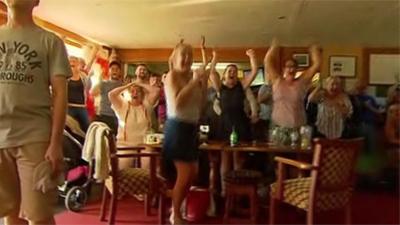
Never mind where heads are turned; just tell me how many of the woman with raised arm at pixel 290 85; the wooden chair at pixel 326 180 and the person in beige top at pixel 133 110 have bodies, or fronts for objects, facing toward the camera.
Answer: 2

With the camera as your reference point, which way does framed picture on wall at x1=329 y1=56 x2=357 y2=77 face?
facing the viewer

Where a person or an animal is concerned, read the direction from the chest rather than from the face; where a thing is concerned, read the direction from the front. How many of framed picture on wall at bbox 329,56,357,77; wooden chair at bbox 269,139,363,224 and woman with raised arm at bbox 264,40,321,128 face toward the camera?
2

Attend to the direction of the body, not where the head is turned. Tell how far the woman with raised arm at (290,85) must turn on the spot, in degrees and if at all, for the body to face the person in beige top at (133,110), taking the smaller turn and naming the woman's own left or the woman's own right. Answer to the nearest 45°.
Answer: approximately 90° to the woman's own right

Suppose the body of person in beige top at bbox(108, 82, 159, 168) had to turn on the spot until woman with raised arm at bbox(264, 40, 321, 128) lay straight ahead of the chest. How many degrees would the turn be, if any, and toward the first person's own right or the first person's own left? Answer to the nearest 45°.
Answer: approximately 45° to the first person's own left

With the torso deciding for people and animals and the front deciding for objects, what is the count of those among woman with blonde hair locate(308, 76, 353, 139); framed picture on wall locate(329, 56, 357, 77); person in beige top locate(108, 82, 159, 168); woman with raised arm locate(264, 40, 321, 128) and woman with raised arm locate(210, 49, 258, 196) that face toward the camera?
5

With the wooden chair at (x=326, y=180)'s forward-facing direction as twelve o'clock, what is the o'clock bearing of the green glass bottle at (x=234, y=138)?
The green glass bottle is roughly at 12 o'clock from the wooden chair.

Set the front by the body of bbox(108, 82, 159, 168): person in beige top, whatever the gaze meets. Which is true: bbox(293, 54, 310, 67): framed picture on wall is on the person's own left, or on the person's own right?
on the person's own left

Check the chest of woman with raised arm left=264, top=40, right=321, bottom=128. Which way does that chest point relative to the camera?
toward the camera

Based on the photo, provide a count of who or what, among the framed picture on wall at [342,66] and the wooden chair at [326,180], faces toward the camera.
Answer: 1

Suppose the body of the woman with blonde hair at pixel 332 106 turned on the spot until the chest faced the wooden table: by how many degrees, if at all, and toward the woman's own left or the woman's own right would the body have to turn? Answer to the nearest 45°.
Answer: approximately 90° to the woman's own right

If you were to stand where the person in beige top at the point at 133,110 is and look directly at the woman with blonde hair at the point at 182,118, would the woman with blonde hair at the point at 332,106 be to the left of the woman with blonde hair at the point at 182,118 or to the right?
left

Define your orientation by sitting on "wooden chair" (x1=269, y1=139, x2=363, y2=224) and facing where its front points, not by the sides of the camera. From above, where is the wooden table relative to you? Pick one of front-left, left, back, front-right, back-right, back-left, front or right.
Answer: front

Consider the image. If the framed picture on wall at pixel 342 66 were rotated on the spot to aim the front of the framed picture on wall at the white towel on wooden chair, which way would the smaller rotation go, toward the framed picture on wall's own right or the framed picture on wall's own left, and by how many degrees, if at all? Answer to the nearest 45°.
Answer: approximately 90° to the framed picture on wall's own right

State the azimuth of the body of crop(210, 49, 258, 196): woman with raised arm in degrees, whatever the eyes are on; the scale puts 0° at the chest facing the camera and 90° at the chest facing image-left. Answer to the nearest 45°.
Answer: approximately 0°

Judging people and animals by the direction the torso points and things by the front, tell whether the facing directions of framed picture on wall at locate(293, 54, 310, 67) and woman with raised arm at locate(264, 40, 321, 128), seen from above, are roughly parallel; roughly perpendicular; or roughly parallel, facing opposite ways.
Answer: roughly parallel
